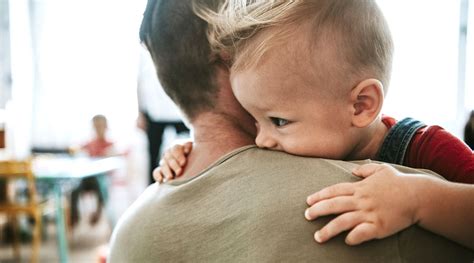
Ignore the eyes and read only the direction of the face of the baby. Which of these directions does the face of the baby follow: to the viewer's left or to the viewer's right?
to the viewer's left

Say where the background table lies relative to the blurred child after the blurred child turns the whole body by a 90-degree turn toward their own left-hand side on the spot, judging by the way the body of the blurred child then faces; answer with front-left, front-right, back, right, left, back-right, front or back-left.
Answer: right

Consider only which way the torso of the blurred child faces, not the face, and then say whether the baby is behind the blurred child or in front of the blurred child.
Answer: in front

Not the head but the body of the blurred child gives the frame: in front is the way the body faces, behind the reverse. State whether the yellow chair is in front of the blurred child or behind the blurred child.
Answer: in front

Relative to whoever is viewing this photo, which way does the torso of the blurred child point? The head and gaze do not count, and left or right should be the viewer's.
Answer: facing the viewer
